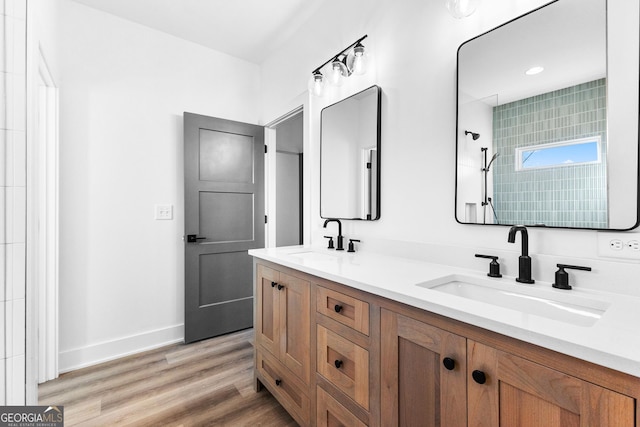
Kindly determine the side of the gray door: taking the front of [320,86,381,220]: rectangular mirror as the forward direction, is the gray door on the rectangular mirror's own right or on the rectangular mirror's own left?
on the rectangular mirror's own right

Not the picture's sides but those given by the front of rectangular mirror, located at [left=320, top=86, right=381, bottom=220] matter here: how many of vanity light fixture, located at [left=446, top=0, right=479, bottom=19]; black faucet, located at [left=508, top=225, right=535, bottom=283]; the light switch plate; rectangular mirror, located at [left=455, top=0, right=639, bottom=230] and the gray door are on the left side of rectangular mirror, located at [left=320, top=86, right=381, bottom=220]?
3

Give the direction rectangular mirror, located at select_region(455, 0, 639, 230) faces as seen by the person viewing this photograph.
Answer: facing the viewer and to the left of the viewer

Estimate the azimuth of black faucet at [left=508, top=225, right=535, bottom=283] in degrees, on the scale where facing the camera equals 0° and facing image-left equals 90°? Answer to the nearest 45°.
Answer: approximately 45°

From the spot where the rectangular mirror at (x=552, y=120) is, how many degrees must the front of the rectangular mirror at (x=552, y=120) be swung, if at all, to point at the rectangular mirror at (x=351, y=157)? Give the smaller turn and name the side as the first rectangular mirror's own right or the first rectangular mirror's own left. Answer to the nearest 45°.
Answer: approximately 45° to the first rectangular mirror's own right

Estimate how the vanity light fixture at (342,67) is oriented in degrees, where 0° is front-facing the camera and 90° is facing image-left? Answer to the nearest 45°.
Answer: approximately 45°

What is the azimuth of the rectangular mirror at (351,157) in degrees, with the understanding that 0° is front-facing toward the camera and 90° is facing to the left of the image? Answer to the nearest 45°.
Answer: approximately 45°

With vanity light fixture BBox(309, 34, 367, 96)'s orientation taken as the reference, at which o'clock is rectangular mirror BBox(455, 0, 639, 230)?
The rectangular mirror is roughly at 9 o'clock from the vanity light fixture.

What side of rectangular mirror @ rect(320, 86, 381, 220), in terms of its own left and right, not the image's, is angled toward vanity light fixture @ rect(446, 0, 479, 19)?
left

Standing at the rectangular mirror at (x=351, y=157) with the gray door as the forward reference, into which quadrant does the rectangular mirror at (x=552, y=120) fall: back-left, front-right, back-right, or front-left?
back-left
